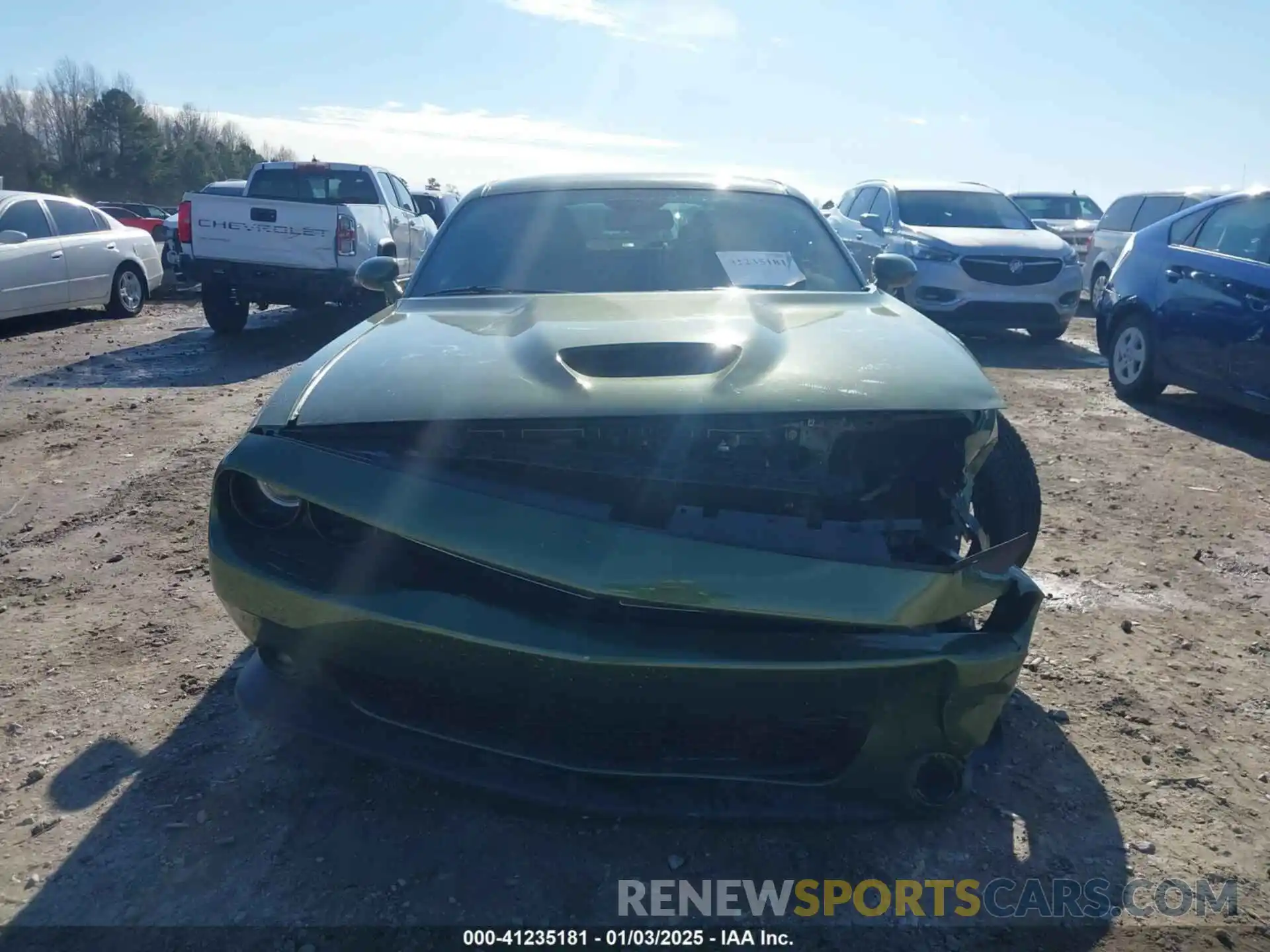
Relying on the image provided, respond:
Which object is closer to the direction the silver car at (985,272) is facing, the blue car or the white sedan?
the blue car

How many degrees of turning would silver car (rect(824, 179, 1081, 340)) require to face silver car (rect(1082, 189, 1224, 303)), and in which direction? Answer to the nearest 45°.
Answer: approximately 135° to its left

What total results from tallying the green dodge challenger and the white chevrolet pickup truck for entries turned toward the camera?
1

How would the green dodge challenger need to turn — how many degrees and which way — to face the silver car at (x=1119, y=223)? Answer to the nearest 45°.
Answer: approximately 135° to its left

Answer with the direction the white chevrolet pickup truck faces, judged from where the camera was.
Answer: facing away from the viewer and to the right of the viewer

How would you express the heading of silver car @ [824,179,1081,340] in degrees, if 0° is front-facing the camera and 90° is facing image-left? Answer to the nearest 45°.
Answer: approximately 315°

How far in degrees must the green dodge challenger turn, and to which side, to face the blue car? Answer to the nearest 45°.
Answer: approximately 135° to its left

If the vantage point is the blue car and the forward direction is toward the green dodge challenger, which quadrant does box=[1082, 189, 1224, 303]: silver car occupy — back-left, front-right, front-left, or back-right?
back-right
